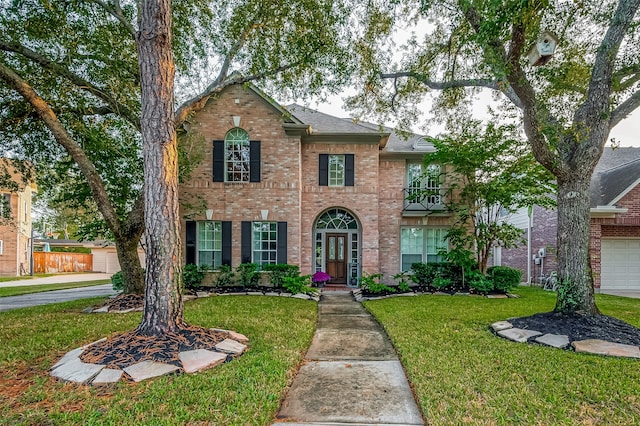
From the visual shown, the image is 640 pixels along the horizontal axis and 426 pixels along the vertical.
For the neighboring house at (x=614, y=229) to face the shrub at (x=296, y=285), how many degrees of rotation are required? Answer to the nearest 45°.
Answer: approximately 45° to its right

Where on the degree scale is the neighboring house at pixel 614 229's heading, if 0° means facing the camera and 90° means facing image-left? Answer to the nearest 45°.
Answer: approximately 0°

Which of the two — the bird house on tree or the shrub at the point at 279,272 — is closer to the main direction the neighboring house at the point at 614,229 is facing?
the bird house on tree

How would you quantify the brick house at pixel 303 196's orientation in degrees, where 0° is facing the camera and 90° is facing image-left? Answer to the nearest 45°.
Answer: approximately 0°

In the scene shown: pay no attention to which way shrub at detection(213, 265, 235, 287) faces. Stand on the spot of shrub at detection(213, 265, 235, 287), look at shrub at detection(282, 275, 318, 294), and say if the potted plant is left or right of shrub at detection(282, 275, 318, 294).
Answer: left

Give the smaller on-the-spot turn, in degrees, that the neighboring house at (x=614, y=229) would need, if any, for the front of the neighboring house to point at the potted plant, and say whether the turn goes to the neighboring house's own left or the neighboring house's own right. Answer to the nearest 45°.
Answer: approximately 45° to the neighboring house's own right

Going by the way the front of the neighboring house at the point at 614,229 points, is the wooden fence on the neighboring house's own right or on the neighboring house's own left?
on the neighboring house's own right

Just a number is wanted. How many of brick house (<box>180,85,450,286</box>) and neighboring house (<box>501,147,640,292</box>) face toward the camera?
2
